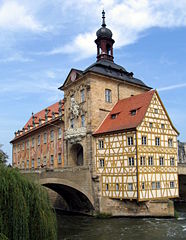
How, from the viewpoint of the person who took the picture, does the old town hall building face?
facing the viewer and to the left of the viewer
